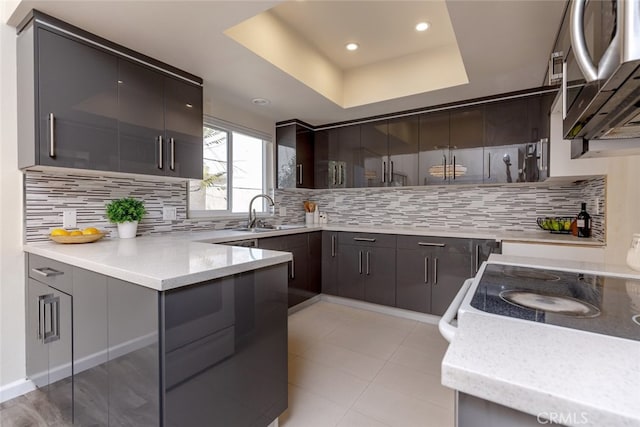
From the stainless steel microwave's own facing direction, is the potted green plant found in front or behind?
in front

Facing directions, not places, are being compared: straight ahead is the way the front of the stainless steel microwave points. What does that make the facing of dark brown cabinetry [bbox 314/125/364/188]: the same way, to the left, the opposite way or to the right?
to the left

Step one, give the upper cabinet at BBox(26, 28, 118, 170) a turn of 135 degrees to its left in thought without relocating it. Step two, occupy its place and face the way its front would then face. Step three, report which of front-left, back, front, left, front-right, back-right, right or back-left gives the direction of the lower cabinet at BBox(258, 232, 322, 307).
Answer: right

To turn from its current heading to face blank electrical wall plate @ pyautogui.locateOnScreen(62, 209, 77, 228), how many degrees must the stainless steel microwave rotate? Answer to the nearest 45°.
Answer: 0° — it already faces it

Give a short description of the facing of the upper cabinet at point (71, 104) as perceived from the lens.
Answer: facing the viewer and to the right of the viewer

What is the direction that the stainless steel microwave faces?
to the viewer's left

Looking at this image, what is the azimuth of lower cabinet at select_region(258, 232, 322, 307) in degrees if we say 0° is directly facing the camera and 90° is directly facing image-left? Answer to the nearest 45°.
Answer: approximately 315°

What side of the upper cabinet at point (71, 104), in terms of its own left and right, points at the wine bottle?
front

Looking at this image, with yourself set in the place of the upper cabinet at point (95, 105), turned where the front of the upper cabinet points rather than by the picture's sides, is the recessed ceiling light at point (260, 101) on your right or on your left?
on your left
